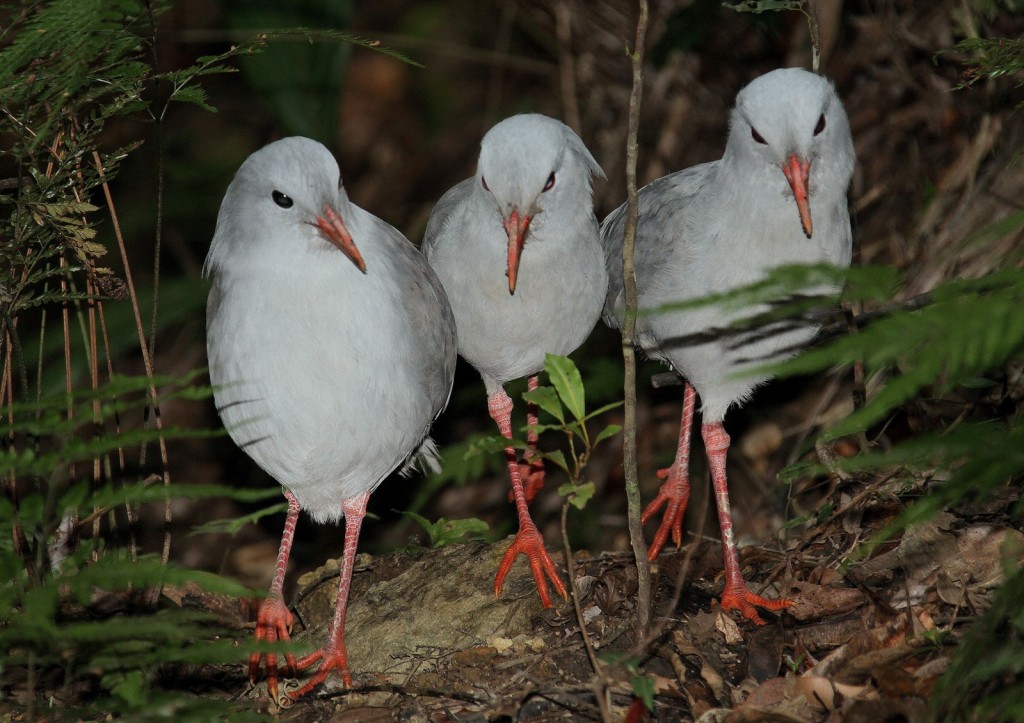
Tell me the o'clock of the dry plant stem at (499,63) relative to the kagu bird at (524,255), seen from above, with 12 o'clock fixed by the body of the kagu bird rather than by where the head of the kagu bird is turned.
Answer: The dry plant stem is roughly at 6 o'clock from the kagu bird.

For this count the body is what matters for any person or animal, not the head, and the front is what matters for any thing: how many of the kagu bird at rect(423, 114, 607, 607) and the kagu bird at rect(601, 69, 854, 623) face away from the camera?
0

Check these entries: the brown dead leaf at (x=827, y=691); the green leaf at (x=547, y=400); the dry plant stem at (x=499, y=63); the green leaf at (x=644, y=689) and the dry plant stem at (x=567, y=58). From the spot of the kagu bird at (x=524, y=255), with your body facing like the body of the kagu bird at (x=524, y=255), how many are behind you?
2

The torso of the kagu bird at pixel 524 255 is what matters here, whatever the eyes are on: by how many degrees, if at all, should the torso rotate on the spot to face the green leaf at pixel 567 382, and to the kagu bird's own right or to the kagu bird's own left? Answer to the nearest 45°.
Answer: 0° — it already faces it

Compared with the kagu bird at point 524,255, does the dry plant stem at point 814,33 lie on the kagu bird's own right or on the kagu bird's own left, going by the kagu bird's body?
on the kagu bird's own left

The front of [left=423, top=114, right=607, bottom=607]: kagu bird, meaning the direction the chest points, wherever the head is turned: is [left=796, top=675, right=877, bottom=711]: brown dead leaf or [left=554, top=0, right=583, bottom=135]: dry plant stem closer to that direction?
the brown dead leaf

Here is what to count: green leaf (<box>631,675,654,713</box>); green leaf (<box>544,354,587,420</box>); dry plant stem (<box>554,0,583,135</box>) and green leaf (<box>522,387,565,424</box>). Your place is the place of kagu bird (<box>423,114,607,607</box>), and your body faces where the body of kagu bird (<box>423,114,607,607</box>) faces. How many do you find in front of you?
3

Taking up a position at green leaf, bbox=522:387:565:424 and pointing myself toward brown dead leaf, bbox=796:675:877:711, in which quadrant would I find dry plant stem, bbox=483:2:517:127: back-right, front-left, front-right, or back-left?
back-left

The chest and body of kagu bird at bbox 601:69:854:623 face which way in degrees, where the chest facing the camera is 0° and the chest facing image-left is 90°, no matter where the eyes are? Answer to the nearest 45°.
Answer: approximately 315°

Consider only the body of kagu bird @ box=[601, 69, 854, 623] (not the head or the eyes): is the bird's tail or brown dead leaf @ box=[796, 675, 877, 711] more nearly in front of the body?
the brown dead leaf

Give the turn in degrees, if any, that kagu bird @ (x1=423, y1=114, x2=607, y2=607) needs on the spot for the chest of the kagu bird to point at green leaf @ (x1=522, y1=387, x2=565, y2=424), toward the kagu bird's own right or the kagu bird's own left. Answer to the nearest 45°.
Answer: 0° — it already faces it

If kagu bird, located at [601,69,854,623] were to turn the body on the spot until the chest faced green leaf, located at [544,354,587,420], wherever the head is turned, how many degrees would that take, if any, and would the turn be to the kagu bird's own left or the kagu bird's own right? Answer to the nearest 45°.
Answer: approximately 90° to the kagu bird's own right
